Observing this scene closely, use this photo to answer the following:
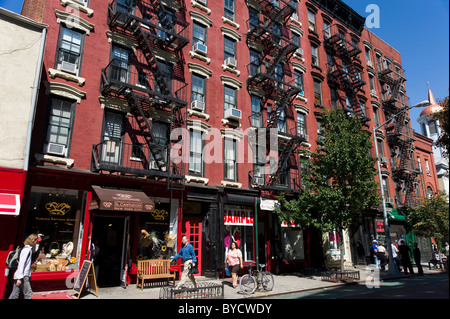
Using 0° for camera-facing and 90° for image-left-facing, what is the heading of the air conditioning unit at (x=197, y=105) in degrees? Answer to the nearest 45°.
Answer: approximately 315°

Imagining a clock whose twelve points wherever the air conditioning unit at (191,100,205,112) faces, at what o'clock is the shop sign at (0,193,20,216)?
The shop sign is roughly at 3 o'clock from the air conditioning unit.

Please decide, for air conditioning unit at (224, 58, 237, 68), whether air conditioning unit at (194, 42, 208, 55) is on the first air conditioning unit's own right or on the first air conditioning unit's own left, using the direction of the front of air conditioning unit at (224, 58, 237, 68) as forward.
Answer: on the first air conditioning unit's own right

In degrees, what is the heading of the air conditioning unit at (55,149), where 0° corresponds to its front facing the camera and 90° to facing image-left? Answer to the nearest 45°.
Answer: approximately 0°

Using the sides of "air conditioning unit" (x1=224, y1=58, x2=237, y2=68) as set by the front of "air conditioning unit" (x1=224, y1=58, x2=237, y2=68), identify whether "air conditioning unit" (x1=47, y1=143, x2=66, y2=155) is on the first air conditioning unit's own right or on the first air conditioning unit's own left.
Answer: on the first air conditioning unit's own right
